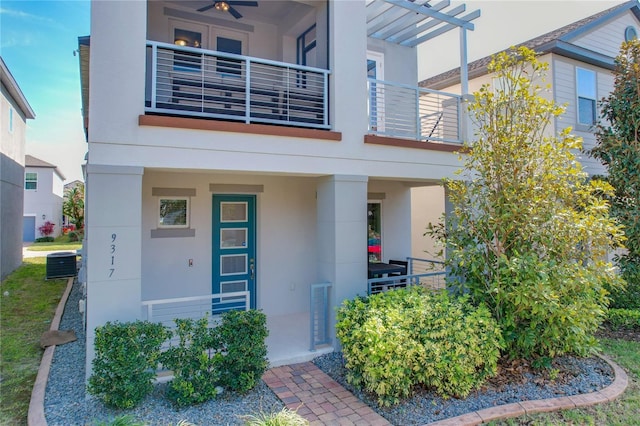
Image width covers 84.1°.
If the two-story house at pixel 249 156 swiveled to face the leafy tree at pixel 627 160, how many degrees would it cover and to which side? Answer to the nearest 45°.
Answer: approximately 90° to its left

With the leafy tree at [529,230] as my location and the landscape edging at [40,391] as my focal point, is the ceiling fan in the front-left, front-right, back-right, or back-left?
front-right

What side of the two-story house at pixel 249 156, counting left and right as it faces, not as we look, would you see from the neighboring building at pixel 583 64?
left

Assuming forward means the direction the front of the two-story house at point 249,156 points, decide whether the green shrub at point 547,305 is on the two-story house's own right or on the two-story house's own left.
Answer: on the two-story house's own left

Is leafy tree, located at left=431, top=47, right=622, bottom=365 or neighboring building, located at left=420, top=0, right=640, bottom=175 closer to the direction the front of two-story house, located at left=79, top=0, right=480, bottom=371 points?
the leafy tree

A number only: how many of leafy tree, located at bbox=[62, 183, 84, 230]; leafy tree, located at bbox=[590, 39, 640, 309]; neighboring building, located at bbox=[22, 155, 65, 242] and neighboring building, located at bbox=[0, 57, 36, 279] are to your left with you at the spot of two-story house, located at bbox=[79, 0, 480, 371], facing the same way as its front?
1

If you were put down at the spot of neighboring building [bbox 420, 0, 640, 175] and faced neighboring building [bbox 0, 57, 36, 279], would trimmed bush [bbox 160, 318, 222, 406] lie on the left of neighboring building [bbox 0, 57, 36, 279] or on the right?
left

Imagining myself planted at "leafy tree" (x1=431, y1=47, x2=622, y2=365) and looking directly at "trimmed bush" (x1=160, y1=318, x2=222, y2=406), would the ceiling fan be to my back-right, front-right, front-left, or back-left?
front-right

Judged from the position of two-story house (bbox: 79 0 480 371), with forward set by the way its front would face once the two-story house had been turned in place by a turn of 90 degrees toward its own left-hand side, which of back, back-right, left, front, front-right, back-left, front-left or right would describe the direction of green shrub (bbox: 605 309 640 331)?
front

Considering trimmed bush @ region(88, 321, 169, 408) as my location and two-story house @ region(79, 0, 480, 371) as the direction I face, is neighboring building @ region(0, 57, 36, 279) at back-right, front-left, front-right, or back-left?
front-left

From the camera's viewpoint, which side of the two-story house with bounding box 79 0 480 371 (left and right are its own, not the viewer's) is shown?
front

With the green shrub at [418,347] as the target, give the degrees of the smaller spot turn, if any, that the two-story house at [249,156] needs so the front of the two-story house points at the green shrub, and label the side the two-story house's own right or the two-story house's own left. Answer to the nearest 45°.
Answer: approximately 45° to the two-story house's own left

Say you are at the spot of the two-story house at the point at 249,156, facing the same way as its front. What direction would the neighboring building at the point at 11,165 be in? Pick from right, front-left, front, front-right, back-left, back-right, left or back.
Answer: back-right

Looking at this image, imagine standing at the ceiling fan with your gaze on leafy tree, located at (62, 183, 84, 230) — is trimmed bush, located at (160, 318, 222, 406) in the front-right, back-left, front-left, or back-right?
back-left
